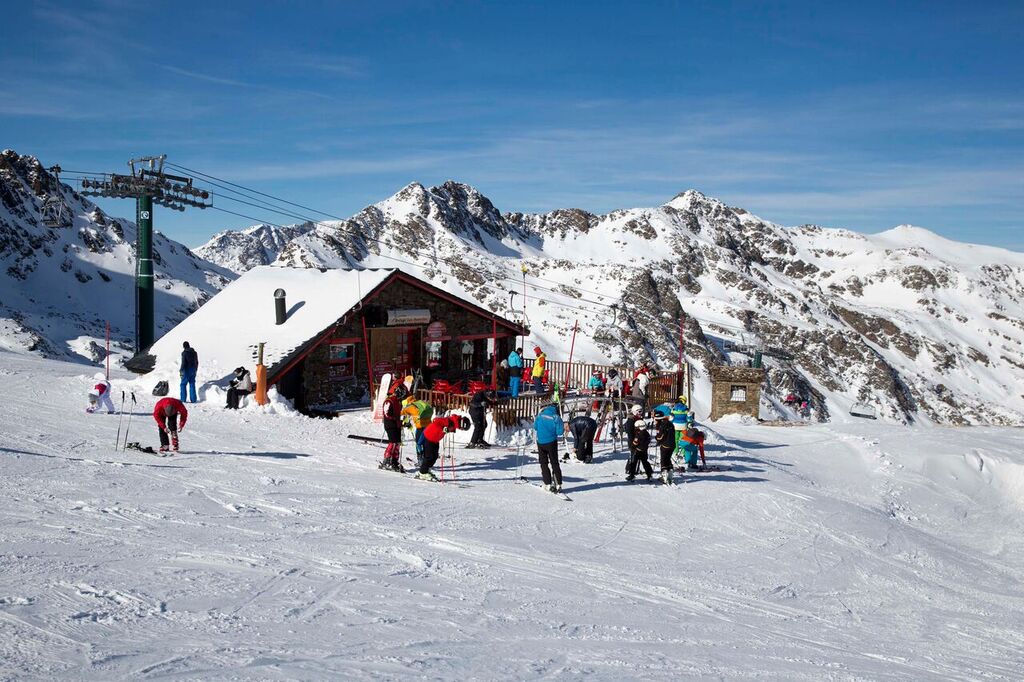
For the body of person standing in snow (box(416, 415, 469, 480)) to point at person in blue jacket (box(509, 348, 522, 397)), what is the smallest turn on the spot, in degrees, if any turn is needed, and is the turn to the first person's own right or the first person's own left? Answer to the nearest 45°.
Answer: approximately 90° to the first person's own left

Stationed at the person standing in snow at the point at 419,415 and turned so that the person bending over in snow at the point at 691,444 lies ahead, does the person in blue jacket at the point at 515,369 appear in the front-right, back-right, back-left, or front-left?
front-left

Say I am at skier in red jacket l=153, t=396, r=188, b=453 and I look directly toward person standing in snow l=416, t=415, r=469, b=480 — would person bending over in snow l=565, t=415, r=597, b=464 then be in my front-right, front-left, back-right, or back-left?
front-left

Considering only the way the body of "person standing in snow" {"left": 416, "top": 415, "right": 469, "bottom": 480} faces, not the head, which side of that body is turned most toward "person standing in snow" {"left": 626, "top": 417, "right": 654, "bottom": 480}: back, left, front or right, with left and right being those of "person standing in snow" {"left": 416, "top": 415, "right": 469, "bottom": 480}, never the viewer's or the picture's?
front

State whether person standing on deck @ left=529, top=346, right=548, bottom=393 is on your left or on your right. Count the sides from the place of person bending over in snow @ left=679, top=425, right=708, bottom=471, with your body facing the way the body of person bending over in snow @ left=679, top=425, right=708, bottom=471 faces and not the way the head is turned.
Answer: on your left

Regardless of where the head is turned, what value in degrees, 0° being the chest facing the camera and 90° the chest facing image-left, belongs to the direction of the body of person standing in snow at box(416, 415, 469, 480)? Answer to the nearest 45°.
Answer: approximately 270°

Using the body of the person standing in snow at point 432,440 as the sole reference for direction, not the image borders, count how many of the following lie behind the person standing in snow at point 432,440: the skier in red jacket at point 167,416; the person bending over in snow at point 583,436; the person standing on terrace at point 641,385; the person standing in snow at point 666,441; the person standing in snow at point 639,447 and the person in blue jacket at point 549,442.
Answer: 1

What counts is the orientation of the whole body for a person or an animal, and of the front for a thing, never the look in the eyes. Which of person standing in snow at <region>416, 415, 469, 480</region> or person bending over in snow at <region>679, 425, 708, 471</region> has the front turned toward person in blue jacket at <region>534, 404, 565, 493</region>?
person standing in snow at <region>416, 415, 469, 480</region>

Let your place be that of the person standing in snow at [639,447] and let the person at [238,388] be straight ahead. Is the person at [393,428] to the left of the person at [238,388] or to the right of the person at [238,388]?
left

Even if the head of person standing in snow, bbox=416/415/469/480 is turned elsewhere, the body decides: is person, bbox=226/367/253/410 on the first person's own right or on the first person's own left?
on the first person's own left

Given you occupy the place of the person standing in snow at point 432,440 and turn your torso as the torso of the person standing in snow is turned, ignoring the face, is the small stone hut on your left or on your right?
on your left
